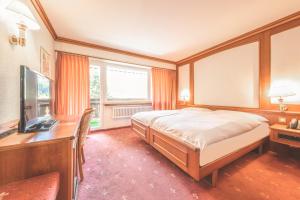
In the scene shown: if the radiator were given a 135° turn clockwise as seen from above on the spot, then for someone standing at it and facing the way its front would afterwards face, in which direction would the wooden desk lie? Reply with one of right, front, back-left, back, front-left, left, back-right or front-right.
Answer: back-left

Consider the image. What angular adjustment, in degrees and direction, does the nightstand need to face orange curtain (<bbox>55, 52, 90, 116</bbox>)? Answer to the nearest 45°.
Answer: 0° — it already faces it

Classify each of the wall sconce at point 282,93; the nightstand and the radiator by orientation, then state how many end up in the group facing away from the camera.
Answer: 0

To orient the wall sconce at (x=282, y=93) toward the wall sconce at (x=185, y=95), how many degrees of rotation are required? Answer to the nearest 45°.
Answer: approximately 45° to its right

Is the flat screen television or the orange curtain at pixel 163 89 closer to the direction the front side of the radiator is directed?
the flat screen television

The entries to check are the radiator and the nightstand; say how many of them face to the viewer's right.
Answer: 0

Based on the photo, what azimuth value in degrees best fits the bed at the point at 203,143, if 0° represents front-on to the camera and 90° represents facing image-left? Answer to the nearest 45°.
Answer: approximately 45°

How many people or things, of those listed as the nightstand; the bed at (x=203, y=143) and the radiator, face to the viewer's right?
0

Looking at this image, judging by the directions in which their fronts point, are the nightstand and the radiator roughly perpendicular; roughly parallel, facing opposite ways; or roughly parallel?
roughly perpendicular

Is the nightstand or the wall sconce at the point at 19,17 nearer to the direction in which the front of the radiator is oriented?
the wall sconce

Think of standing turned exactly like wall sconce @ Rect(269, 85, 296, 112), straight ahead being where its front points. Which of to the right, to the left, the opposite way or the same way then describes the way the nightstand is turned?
the same way

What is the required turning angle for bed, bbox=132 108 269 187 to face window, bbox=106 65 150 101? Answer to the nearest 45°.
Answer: approximately 90° to its right

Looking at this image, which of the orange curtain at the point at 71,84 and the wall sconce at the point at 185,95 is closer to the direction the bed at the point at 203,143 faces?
the orange curtain

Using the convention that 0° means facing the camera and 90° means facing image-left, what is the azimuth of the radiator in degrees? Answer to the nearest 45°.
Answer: approximately 0°

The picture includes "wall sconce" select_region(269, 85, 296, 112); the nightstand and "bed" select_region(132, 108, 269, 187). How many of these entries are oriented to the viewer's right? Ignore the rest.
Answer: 0

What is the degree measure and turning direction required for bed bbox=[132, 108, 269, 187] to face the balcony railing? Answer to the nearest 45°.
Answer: approximately 45° to its right

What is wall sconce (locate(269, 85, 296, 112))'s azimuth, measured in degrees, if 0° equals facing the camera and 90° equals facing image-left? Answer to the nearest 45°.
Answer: approximately 45°

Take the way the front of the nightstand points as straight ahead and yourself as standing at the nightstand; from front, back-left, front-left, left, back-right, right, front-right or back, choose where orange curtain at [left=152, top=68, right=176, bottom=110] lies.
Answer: front-right

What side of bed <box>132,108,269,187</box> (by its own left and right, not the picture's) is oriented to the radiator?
right

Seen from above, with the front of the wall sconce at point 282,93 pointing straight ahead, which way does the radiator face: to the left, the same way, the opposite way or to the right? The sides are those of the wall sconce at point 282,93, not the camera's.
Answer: to the left
